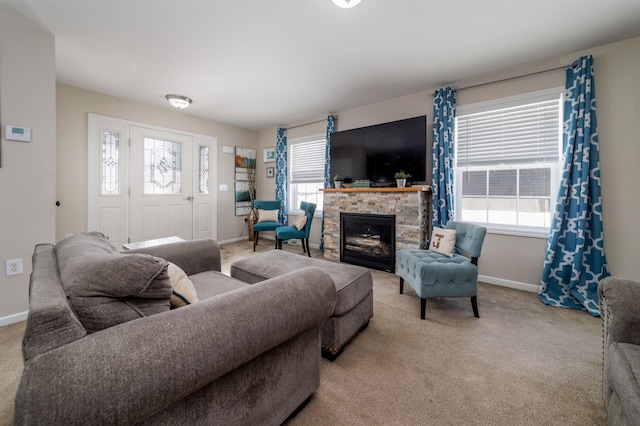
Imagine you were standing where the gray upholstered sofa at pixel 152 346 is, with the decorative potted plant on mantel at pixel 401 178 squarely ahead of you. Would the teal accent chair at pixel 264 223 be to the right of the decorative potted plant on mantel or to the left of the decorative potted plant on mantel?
left

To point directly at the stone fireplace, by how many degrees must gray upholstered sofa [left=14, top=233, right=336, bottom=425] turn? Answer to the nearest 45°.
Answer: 0° — it already faces it

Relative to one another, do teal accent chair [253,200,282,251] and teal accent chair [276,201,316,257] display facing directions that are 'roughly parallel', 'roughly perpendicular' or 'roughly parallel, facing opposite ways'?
roughly perpendicular

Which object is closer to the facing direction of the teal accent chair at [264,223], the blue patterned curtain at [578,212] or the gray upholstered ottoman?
the gray upholstered ottoman

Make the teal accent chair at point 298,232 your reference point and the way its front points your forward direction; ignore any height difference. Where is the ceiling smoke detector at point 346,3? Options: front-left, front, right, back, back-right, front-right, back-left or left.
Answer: left

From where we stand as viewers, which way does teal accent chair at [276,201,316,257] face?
facing to the left of the viewer

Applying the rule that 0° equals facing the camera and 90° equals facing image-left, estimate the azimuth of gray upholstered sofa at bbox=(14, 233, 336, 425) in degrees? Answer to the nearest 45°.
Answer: approximately 225°

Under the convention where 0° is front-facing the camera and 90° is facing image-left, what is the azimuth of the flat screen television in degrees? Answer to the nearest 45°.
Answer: approximately 45°

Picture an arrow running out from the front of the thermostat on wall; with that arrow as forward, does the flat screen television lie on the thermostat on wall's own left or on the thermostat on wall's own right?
on the thermostat on wall's own left

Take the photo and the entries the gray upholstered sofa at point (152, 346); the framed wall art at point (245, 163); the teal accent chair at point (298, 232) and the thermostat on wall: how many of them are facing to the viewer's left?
1

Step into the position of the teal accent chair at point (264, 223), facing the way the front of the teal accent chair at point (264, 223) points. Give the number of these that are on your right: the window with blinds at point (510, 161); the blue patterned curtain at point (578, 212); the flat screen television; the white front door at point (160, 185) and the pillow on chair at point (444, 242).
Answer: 1
